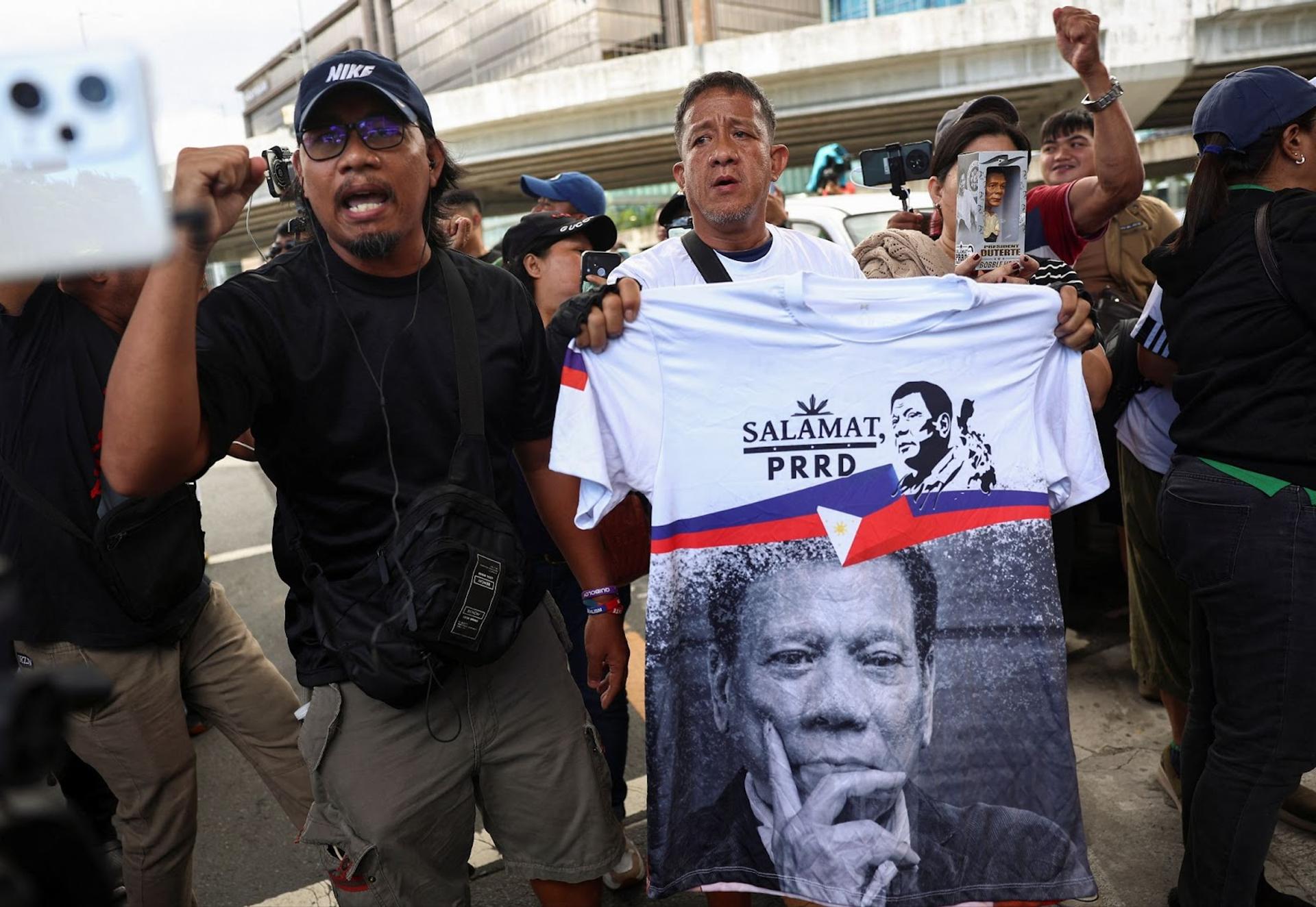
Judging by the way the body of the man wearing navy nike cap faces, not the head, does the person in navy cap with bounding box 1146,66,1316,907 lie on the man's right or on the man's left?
on the man's left

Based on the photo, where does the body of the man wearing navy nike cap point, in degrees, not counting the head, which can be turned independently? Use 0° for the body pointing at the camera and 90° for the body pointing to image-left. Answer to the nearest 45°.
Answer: approximately 0°

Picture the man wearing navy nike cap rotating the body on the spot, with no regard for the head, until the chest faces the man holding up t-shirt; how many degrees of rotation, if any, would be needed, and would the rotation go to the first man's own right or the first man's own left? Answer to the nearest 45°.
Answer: approximately 135° to the first man's own left

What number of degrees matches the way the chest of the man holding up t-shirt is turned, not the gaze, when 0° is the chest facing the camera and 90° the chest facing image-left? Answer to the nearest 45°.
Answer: approximately 0°
